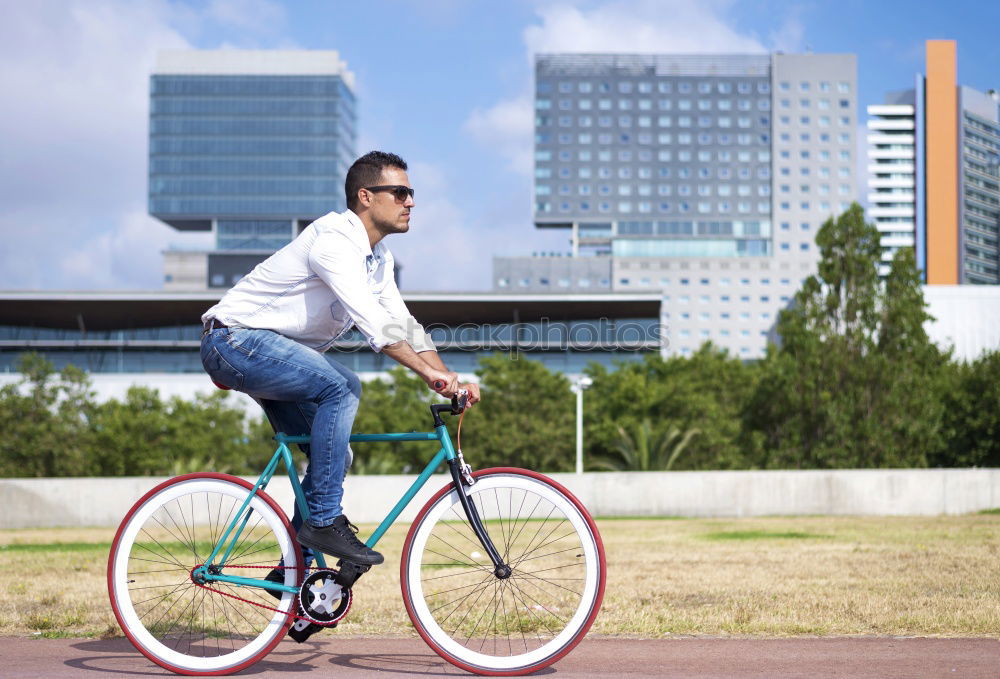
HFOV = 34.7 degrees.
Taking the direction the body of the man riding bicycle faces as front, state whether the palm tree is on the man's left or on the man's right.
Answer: on the man's left

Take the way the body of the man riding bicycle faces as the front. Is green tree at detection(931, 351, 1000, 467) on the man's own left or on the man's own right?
on the man's own left

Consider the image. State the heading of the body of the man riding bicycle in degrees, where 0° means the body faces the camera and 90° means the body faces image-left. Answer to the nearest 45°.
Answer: approximately 270°

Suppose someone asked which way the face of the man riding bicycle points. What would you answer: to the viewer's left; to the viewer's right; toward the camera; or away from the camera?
to the viewer's right

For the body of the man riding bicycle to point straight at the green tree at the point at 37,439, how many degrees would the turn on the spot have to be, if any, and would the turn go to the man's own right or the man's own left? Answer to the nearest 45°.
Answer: approximately 90° to the man's own left

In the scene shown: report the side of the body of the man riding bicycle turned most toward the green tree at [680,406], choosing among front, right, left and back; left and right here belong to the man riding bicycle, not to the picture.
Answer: left
